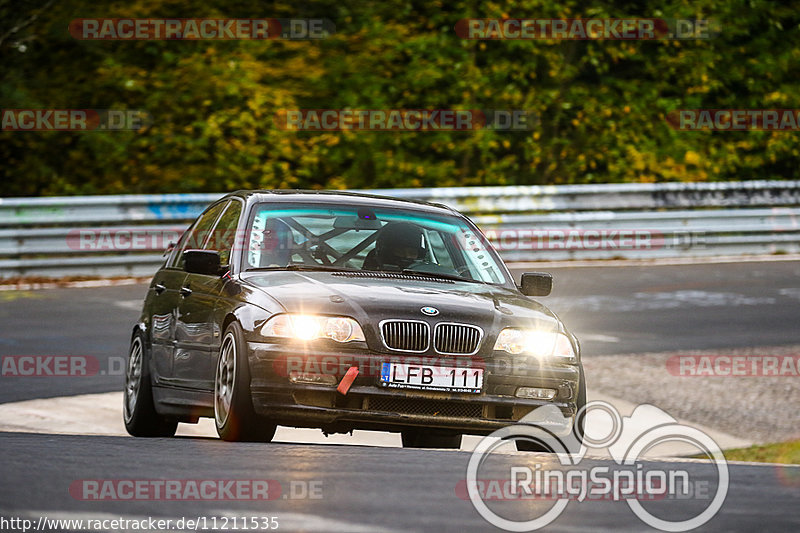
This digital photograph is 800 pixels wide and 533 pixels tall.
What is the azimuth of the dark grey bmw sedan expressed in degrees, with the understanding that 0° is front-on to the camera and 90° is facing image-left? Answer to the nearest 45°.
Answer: approximately 0°

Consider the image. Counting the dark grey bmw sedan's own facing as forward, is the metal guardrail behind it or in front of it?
behind
